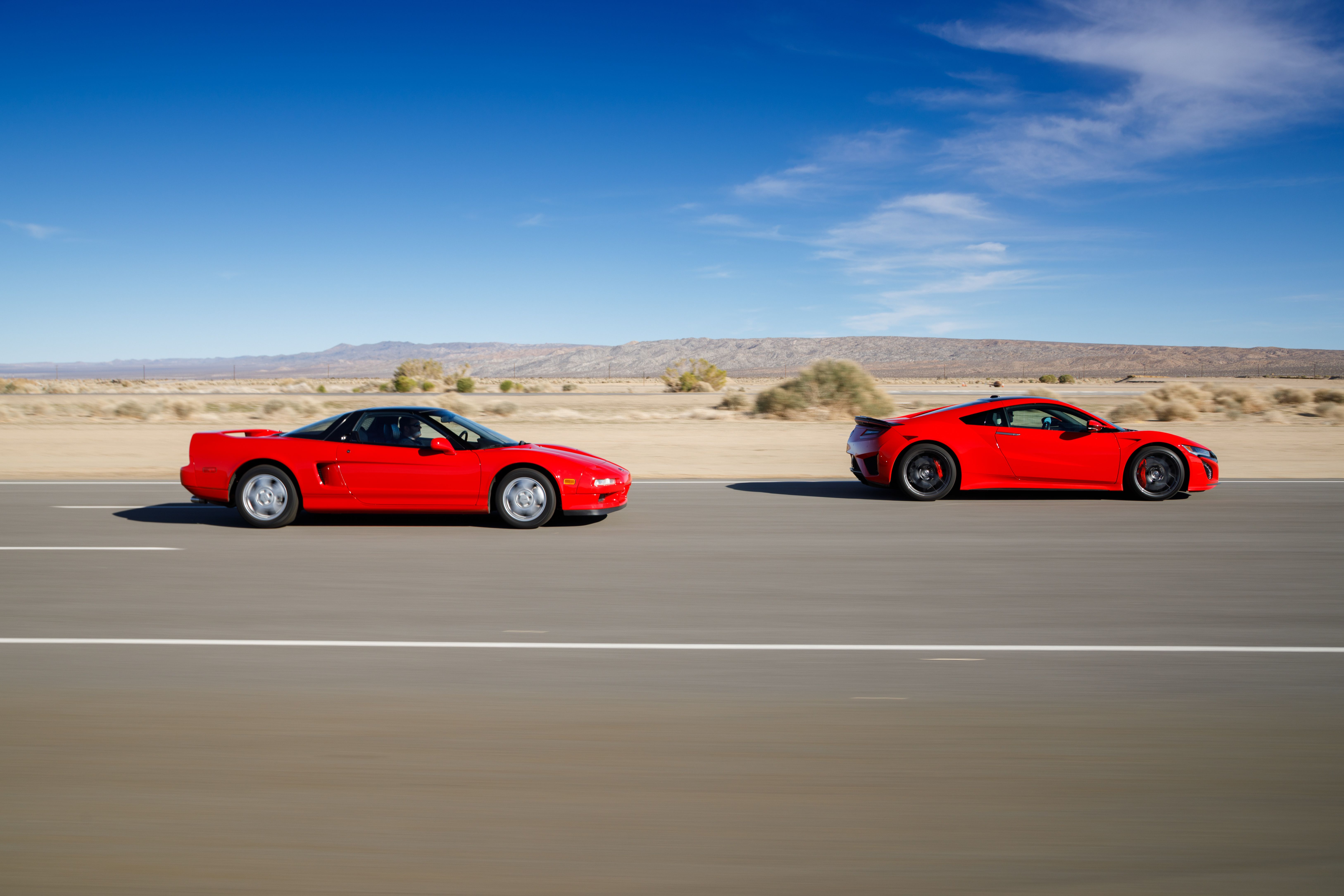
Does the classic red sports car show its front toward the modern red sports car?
yes

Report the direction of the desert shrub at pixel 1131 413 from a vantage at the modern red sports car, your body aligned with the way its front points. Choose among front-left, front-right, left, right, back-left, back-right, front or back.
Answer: left

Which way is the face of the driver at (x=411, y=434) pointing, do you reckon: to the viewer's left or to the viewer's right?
to the viewer's right

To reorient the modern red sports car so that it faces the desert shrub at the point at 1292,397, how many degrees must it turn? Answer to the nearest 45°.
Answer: approximately 90° to its left

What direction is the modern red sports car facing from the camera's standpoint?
to the viewer's right

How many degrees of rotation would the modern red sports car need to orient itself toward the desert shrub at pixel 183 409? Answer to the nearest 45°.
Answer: approximately 135° to its left

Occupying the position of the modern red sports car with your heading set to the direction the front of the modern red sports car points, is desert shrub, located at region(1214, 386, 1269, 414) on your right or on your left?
on your left

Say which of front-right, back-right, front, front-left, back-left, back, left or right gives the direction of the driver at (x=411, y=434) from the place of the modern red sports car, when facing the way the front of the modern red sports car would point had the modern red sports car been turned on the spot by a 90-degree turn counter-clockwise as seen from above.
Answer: back-left

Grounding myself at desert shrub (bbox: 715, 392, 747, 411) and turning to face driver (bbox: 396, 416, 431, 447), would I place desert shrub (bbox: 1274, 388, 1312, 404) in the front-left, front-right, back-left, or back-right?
back-left

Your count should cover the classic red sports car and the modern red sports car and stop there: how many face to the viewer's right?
2

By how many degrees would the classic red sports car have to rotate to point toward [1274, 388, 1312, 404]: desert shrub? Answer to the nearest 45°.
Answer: approximately 45° to its left

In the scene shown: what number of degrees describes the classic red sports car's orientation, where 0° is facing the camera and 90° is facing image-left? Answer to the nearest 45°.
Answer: approximately 270°

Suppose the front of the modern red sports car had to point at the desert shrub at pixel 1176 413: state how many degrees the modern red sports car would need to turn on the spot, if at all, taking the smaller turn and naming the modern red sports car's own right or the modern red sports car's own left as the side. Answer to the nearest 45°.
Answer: approximately 90° to the modern red sports car's own left

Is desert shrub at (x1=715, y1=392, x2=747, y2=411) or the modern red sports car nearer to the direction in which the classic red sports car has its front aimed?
the modern red sports car
